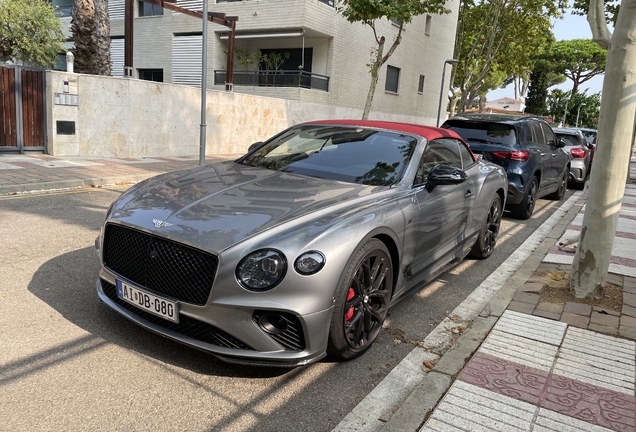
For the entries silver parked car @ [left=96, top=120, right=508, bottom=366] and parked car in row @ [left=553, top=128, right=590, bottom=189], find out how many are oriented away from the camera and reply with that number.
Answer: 1

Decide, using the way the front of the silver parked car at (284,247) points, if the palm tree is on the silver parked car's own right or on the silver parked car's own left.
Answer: on the silver parked car's own right

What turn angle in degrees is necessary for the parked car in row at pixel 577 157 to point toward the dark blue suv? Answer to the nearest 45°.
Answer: approximately 180°

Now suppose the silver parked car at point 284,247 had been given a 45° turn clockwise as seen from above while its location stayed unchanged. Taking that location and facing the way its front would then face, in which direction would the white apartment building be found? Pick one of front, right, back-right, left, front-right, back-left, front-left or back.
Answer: right

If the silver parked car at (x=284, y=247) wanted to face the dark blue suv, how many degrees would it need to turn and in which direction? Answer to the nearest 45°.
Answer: approximately 180°

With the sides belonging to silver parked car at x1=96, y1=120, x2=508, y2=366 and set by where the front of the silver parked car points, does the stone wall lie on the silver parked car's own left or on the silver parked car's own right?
on the silver parked car's own right

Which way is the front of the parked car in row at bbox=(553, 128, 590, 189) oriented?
away from the camera

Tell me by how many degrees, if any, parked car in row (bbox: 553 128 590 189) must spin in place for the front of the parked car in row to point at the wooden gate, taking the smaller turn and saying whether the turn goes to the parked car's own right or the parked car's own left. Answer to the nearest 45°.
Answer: approximately 135° to the parked car's own left

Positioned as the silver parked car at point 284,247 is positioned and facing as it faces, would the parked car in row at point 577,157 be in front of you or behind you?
behind

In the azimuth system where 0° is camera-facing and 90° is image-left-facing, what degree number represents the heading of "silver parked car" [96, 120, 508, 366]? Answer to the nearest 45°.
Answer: approximately 45°

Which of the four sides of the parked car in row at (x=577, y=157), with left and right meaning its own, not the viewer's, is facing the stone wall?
left

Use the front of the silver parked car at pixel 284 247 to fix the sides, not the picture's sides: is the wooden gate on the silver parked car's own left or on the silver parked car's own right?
on the silver parked car's own right

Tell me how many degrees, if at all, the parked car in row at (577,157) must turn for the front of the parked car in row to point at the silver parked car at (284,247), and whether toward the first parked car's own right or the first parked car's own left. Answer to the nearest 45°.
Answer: approximately 180°

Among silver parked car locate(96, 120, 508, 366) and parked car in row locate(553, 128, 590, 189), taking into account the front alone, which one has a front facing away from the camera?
the parked car in row

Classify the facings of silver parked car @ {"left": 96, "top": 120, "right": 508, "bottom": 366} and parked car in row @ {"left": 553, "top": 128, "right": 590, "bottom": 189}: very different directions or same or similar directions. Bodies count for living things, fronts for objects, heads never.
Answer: very different directions
